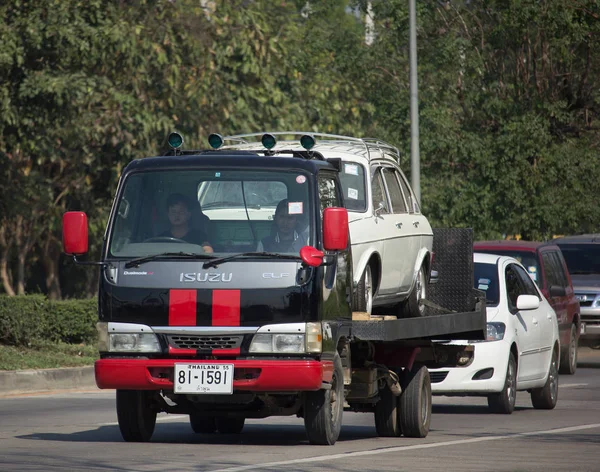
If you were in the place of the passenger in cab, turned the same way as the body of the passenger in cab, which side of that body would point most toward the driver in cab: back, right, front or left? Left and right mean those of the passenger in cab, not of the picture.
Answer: right

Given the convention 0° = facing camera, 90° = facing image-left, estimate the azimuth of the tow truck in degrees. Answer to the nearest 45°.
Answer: approximately 45°

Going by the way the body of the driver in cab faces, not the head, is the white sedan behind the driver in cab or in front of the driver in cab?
behind

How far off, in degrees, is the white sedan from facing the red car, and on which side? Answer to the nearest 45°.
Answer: approximately 135° to its right

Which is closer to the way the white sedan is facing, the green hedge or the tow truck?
the tow truck

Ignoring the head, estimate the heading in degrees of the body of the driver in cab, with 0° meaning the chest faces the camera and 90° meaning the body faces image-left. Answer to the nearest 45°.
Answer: approximately 45°

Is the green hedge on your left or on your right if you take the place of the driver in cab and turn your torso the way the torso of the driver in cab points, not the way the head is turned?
on your right
